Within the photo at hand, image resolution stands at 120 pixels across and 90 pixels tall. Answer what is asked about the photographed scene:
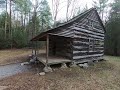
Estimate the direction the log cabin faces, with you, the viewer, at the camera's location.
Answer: facing the viewer and to the left of the viewer
